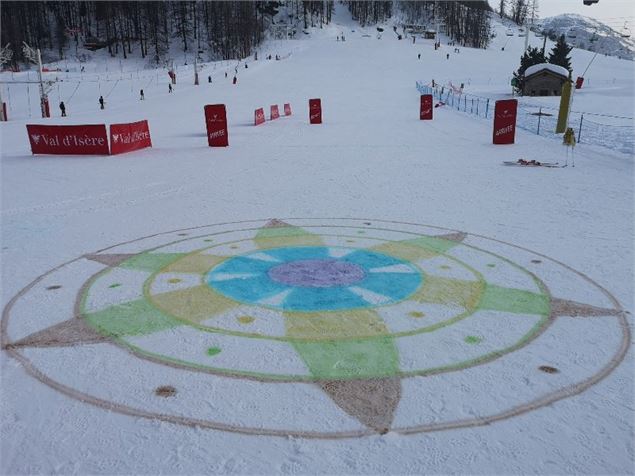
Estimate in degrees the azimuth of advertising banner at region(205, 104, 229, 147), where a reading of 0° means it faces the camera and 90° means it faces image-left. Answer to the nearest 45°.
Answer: approximately 0°

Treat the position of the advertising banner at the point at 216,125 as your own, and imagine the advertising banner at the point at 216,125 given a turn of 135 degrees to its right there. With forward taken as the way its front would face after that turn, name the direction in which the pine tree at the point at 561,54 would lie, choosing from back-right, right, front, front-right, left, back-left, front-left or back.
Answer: right

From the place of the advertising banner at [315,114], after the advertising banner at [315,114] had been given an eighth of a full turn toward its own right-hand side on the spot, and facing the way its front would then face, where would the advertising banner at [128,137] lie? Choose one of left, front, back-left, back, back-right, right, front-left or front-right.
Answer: front

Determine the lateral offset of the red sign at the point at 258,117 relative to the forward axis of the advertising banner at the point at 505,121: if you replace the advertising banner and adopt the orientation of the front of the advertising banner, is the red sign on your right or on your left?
on your right

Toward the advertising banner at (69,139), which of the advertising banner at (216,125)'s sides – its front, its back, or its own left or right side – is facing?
right
